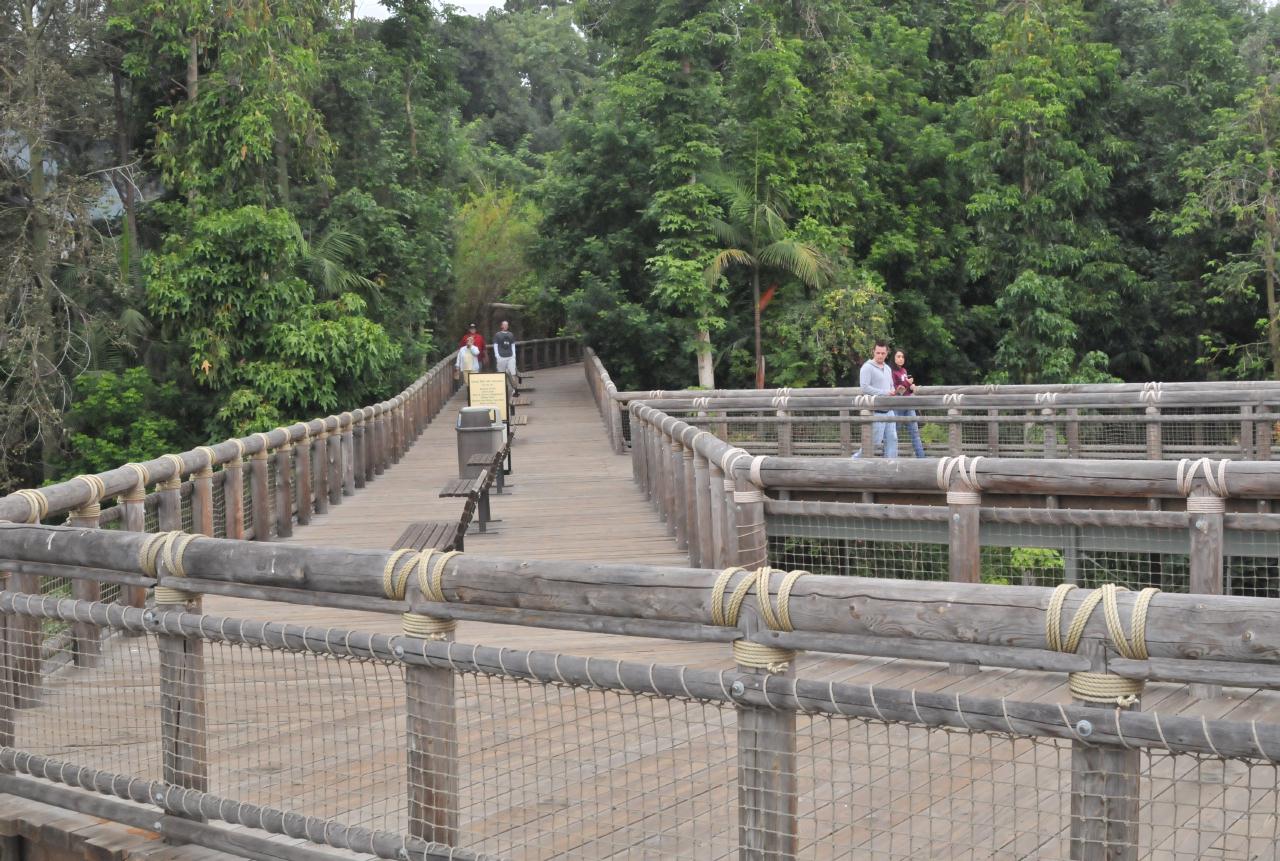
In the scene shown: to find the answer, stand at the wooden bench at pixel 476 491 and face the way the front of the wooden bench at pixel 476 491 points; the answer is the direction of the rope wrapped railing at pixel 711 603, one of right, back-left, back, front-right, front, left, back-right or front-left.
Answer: left

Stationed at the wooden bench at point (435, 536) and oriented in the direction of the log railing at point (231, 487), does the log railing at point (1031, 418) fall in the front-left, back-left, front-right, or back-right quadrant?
back-right

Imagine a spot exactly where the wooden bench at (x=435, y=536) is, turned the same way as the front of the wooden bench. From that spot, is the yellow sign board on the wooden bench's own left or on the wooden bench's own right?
on the wooden bench's own right

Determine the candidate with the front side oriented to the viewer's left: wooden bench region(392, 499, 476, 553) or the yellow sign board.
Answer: the wooden bench

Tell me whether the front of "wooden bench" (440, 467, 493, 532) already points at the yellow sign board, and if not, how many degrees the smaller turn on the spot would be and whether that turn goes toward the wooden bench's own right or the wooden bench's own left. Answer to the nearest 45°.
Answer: approximately 90° to the wooden bench's own right

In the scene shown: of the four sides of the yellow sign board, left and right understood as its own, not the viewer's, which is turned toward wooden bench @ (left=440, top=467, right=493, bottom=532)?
front

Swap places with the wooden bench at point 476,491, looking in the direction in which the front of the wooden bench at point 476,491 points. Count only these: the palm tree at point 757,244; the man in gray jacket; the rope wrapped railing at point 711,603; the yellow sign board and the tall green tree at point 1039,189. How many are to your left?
1

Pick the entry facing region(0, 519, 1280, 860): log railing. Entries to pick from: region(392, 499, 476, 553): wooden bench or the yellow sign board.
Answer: the yellow sign board

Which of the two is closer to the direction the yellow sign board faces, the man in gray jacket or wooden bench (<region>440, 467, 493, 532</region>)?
the wooden bench

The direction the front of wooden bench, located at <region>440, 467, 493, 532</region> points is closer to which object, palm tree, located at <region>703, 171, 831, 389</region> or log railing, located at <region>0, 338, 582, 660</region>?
the log railing

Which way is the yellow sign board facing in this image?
toward the camera

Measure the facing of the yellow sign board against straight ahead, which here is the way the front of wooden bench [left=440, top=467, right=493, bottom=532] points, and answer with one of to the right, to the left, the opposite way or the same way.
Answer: to the left

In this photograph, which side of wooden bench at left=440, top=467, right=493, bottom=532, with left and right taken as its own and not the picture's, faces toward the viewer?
left

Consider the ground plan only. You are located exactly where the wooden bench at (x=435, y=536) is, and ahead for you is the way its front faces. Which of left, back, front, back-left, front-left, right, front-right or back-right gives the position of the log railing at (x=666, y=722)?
left

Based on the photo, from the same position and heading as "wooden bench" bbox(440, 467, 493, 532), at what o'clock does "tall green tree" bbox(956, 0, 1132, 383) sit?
The tall green tree is roughly at 4 o'clock from the wooden bench.

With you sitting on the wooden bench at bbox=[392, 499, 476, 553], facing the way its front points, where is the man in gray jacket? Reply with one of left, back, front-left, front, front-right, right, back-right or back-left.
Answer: back-right

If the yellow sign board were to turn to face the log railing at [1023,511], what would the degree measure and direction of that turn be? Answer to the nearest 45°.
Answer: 0° — it already faces it

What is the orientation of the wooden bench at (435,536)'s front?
to the viewer's left
